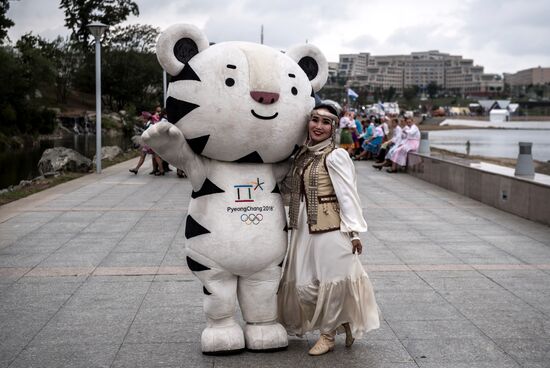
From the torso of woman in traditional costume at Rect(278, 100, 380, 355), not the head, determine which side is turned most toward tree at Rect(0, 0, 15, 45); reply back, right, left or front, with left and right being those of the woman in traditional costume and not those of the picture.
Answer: right

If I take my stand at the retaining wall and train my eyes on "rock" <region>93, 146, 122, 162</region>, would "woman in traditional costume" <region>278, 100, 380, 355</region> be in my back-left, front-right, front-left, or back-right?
back-left

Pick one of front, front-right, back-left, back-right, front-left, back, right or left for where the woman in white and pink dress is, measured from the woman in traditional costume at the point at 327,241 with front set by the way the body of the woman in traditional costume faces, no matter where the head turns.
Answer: back-right

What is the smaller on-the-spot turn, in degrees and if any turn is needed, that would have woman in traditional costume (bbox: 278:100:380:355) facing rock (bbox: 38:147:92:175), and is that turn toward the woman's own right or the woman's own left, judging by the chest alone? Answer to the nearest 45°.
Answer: approximately 90° to the woman's own right

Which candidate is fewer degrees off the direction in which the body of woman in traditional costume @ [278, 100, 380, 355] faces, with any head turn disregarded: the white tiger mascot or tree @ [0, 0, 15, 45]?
the white tiger mascot

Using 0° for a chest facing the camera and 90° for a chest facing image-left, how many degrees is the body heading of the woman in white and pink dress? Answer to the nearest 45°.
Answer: approximately 45°

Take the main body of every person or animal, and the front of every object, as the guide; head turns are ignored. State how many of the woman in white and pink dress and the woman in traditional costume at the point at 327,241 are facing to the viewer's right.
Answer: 0

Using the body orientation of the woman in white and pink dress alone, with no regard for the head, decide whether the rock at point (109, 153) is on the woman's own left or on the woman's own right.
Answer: on the woman's own right

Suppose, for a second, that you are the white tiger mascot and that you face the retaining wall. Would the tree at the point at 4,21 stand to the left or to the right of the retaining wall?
left

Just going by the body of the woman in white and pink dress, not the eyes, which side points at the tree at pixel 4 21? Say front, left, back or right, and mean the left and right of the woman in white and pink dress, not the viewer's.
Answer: front

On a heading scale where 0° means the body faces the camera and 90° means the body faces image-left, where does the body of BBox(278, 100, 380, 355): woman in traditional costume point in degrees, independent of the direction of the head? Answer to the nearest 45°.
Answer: approximately 45°
